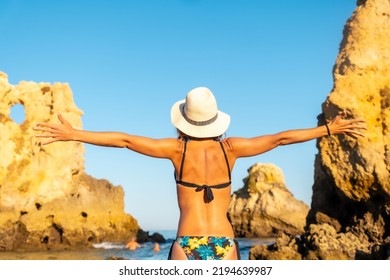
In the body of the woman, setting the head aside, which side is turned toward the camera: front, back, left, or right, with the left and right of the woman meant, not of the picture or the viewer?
back

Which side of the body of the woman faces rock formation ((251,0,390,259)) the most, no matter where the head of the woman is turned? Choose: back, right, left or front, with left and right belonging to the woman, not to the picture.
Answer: front

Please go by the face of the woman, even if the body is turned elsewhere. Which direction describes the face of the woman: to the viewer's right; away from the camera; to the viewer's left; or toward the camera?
away from the camera

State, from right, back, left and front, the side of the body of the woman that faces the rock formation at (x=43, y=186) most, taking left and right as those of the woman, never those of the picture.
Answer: front
